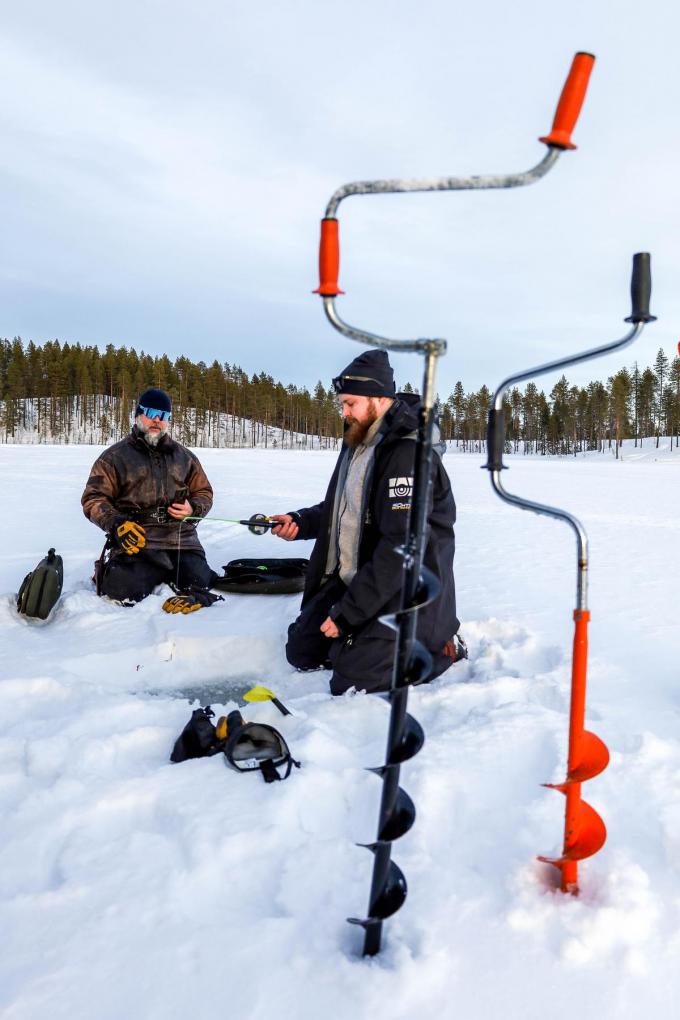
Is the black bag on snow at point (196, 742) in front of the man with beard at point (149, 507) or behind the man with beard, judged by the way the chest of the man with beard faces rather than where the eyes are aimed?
in front

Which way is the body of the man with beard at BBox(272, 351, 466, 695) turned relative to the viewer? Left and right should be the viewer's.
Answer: facing the viewer and to the left of the viewer

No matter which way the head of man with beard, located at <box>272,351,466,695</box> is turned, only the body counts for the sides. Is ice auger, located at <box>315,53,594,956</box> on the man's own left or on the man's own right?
on the man's own left

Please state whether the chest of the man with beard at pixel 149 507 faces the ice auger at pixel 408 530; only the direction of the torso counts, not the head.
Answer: yes

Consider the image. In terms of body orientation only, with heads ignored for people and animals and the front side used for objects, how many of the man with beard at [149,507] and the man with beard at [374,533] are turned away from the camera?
0

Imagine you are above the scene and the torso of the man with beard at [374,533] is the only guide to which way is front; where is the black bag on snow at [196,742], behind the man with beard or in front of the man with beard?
in front

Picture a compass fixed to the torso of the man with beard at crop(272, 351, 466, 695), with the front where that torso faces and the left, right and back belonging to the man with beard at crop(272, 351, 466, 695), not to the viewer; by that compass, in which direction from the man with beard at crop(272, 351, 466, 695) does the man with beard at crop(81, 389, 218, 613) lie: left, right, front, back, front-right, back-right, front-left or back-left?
right

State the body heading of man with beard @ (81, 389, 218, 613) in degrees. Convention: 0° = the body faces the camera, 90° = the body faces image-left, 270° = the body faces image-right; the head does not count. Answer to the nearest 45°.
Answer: approximately 0°

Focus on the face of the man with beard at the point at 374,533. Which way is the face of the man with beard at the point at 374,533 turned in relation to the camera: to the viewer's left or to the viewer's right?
to the viewer's left
